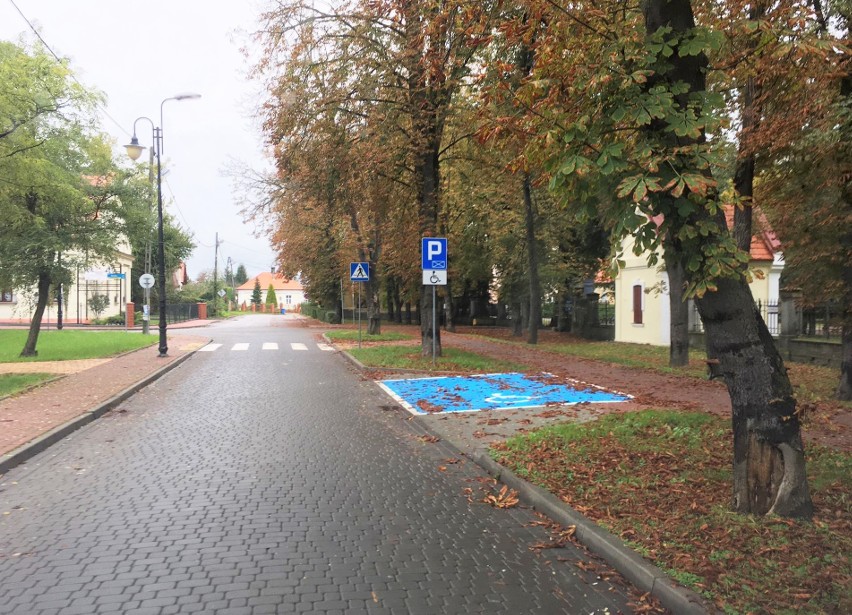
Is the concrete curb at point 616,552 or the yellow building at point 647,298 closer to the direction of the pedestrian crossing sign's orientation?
the concrete curb

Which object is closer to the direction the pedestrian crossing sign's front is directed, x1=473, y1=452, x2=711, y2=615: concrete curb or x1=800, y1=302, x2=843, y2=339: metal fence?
the concrete curb

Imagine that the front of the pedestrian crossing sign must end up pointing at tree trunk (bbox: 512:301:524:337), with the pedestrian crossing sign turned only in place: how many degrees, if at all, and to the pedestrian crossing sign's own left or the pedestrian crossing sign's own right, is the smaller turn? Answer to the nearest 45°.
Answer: approximately 135° to the pedestrian crossing sign's own left

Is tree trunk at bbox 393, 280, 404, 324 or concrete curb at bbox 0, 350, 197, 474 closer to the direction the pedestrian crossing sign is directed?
the concrete curb

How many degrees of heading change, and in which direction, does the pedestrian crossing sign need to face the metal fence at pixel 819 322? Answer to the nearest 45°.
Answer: approximately 90° to its left

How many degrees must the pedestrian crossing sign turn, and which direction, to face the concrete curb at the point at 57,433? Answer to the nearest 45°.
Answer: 0° — it already faces it

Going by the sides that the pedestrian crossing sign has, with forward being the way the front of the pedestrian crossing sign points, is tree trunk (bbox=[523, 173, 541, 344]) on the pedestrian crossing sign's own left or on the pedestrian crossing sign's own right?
on the pedestrian crossing sign's own left

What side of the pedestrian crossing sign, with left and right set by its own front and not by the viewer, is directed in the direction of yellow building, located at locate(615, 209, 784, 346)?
left

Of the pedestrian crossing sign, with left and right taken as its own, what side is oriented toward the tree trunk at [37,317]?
right

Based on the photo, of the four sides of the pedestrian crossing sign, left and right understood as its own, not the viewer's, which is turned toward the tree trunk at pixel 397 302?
back

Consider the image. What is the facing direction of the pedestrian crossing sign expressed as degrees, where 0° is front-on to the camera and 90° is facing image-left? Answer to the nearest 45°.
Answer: approximately 0°

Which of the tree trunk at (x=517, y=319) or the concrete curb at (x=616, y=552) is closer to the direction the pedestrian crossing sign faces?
the concrete curb
